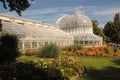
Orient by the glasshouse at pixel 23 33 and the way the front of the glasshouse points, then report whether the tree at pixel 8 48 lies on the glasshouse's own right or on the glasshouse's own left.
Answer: on the glasshouse's own right

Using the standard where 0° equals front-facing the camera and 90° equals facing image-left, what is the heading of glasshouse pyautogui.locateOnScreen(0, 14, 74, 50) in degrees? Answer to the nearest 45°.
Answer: approximately 315°
